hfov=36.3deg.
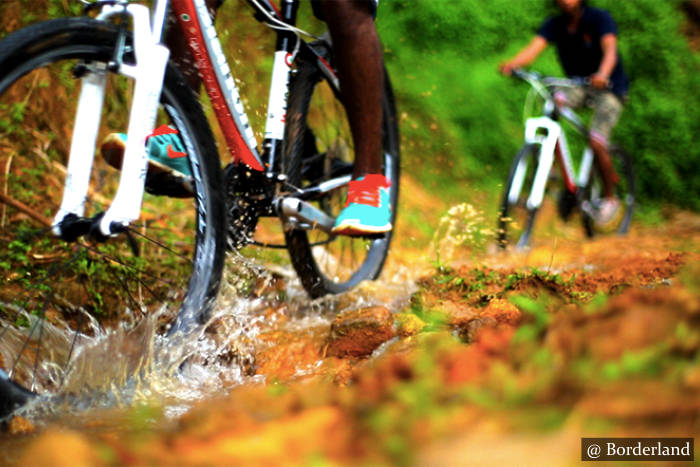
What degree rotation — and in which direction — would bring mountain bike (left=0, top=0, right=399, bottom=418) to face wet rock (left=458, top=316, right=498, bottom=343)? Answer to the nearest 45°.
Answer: approximately 90° to its left

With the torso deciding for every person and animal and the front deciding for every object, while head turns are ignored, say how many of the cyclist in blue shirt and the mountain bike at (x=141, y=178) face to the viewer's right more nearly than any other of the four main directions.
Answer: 0

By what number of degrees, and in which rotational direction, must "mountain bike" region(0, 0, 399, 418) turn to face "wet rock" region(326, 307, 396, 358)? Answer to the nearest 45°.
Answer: approximately 135° to its left

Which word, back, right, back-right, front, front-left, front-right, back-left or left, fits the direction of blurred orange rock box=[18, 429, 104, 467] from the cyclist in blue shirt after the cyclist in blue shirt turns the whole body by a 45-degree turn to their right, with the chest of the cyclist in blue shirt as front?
left

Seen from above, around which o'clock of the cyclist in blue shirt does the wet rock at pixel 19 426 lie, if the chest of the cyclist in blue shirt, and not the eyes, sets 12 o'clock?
The wet rock is roughly at 11 o'clock from the cyclist in blue shirt.

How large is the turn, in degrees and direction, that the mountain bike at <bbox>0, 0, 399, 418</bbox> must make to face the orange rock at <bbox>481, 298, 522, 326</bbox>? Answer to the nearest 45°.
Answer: approximately 135° to its left

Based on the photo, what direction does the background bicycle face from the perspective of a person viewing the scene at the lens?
facing the viewer and to the left of the viewer

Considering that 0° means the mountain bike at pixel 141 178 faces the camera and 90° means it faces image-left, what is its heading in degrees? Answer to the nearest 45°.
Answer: approximately 45°

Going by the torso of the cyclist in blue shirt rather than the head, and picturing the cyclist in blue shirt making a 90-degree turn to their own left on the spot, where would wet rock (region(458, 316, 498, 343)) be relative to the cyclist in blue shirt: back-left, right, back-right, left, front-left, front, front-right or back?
front-right

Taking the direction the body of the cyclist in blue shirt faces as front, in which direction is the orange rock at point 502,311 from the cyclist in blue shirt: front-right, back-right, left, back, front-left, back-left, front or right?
front-left

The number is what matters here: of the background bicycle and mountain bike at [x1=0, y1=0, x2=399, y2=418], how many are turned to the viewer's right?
0
